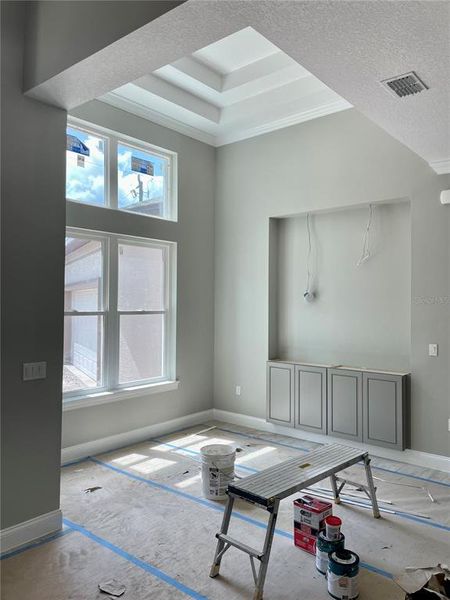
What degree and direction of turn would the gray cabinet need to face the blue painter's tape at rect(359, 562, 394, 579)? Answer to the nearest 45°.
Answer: approximately 45° to its left

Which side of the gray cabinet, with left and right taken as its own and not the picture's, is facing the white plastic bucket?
front

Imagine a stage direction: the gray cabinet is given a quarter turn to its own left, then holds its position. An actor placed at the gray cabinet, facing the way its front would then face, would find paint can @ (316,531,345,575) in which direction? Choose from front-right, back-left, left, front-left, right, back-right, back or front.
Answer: front-right

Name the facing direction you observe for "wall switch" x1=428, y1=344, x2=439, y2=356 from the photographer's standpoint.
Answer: facing the viewer

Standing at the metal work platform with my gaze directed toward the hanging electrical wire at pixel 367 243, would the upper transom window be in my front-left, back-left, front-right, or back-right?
front-left

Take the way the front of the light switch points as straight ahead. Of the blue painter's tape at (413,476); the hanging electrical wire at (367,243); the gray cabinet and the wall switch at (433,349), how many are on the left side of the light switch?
4

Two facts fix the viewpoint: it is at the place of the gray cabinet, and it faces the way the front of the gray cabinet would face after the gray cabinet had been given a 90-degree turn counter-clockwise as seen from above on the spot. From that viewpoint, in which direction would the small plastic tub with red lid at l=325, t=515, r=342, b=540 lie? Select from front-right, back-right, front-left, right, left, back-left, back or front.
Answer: front-right

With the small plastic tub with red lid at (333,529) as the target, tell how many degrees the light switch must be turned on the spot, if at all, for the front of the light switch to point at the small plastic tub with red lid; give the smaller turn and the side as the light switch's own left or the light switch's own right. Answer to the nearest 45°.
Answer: approximately 45° to the light switch's own left

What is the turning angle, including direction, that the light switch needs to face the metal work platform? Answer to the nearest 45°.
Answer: approximately 45° to its left

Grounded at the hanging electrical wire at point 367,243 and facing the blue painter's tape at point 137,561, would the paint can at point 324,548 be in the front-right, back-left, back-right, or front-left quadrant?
front-left

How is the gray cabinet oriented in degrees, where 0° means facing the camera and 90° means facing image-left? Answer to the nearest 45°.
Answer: approximately 45°

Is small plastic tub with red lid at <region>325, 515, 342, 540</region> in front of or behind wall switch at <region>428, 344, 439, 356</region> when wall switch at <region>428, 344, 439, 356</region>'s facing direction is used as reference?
in front

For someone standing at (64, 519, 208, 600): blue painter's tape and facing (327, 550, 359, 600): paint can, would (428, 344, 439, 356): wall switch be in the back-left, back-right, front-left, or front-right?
front-left

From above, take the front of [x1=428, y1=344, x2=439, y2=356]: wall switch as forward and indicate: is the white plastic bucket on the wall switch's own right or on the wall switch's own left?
on the wall switch's own right

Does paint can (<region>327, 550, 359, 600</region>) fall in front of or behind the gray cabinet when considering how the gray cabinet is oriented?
in front
